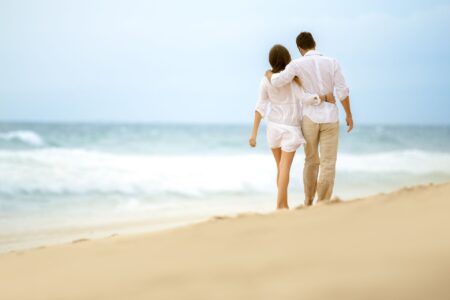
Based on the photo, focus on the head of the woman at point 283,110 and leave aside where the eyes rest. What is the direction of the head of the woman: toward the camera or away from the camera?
away from the camera

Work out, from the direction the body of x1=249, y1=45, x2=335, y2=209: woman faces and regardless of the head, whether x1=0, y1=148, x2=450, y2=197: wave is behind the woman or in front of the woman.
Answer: in front

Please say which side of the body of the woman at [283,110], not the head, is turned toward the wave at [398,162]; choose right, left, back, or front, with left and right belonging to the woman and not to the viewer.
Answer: front

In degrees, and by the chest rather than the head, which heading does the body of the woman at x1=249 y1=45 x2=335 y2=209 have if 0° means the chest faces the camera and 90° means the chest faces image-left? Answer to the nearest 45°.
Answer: approximately 180°

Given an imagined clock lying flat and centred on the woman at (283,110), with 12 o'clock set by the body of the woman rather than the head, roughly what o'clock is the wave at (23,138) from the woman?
The wave is roughly at 11 o'clock from the woman.
